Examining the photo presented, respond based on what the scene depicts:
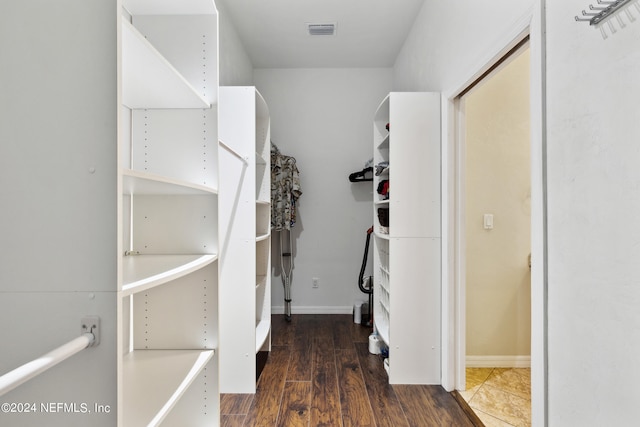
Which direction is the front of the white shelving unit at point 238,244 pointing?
to the viewer's right

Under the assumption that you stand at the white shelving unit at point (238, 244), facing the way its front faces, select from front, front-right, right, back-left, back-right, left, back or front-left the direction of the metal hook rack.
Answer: front-right

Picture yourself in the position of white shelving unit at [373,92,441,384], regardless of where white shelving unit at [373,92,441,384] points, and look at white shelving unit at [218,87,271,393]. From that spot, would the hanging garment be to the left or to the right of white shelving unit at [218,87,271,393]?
right

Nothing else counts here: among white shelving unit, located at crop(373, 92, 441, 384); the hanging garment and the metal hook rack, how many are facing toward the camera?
1

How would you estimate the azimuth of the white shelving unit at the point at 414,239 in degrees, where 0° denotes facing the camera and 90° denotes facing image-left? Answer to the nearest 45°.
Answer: approximately 90°

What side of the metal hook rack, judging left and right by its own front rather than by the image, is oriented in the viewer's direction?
left

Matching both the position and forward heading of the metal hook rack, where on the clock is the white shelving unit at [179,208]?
The white shelving unit is roughly at 11 o'clock from the metal hook rack.

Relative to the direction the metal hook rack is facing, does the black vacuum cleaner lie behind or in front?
in front

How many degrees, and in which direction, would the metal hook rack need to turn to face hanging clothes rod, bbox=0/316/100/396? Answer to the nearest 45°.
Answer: approximately 45° to its left

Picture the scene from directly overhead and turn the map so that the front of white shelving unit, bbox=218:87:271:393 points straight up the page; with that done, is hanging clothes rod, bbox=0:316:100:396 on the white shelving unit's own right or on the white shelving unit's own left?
on the white shelving unit's own right

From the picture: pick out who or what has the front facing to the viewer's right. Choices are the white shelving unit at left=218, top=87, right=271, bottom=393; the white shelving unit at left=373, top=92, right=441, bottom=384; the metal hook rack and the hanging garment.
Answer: the white shelving unit at left=218, top=87, right=271, bottom=393

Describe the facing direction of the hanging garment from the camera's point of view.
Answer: facing the viewer

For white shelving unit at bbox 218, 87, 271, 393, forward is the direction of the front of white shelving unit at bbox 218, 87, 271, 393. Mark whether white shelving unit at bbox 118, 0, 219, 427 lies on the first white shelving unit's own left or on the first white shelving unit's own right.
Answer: on the first white shelving unit's own right

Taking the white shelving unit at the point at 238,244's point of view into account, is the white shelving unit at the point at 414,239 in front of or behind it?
in front

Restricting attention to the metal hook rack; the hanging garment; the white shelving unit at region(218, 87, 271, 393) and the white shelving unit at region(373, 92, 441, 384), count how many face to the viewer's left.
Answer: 2

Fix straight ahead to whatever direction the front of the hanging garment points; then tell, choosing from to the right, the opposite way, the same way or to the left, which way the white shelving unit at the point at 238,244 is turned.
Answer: to the left
